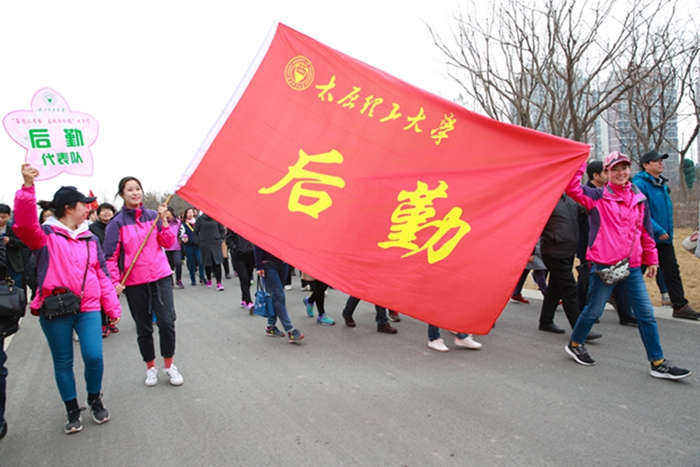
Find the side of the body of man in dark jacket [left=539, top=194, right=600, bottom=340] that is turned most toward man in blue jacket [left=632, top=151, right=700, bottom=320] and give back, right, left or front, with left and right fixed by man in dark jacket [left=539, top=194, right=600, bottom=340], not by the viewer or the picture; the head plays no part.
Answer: left

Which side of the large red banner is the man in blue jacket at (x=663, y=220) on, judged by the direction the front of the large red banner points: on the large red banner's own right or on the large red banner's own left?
on the large red banner's own left

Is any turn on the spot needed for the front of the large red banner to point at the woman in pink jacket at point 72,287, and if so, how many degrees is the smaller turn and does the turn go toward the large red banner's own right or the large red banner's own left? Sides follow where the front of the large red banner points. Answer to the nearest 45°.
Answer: approximately 90° to the large red banner's own right

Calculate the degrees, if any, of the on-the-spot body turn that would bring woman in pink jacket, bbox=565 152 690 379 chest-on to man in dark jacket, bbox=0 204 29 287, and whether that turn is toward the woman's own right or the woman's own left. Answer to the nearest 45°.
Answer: approximately 135° to the woman's own right

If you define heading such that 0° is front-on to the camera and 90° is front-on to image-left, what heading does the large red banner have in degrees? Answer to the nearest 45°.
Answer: approximately 0°

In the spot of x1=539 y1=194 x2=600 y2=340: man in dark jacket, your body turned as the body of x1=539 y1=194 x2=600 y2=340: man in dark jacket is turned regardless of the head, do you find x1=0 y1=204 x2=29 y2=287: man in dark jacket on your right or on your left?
on your right

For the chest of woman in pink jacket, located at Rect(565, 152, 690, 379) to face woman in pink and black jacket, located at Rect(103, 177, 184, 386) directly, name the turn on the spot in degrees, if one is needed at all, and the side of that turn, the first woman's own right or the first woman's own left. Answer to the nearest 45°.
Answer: approximately 90° to the first woman's own right

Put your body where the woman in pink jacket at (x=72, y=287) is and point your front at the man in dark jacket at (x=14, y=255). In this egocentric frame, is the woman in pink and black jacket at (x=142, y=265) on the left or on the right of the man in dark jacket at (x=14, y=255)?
right

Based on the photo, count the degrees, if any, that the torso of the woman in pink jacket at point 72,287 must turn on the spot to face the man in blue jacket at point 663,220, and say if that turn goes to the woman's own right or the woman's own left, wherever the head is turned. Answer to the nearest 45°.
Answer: approximately 45° to the woman's own left

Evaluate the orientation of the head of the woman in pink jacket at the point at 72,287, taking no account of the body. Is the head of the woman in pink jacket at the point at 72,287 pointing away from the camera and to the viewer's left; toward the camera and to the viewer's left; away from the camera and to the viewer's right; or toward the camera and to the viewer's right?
toward the camera and to the viewer's right
